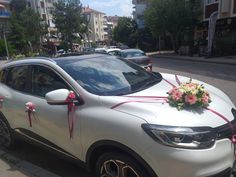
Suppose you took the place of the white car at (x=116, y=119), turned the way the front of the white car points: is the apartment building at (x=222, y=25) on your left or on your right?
on your left

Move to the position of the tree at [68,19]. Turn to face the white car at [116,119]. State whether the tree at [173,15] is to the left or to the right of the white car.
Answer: left

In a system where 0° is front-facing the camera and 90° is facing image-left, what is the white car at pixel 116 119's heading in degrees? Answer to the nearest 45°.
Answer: approximately 315°

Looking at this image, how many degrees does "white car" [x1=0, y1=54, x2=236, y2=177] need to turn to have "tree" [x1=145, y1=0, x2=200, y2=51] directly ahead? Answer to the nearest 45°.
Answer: approximately 135° to its left

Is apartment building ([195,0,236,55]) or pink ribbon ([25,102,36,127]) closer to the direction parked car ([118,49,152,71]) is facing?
the apartment building

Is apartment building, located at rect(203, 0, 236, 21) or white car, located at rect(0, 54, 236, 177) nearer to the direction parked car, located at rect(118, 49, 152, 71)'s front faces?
the apartment building

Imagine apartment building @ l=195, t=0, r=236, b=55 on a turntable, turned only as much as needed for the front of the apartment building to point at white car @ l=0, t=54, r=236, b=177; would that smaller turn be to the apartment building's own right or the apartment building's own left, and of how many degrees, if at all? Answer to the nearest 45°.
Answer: approximately 45° to the apartment building's own left

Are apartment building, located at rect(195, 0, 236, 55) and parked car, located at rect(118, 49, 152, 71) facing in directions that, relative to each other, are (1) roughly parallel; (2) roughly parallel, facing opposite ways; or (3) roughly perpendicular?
roughly perpendicular

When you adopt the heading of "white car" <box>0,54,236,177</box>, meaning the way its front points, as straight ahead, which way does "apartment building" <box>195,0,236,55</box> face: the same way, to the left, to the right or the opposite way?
to the right
